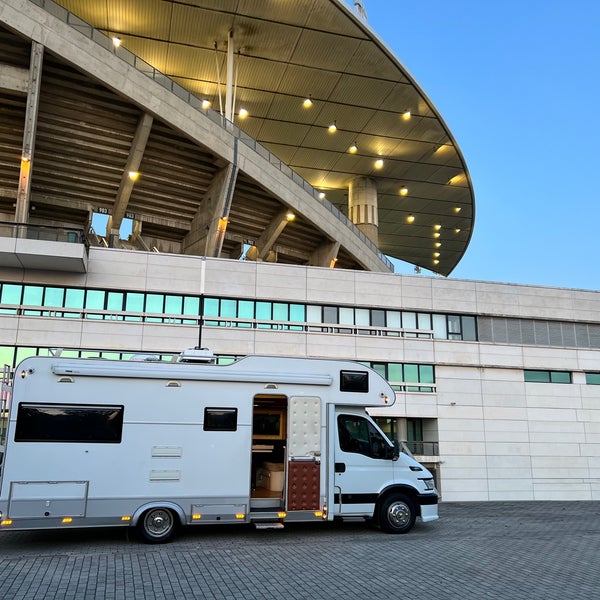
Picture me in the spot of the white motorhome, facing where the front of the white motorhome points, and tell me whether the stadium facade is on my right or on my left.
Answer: on my left

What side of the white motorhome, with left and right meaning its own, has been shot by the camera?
right
